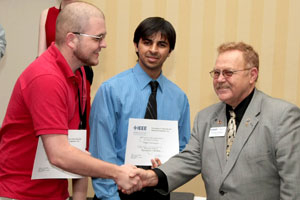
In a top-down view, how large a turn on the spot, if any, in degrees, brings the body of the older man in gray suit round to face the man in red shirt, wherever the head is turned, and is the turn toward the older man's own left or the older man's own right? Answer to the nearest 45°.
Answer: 0° — they already face them

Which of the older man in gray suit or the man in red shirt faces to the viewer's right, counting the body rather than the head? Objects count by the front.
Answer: the man in red shirt

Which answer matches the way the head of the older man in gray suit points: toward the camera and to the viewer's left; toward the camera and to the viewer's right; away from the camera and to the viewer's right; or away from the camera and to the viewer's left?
toward the camera and to the viewer's left

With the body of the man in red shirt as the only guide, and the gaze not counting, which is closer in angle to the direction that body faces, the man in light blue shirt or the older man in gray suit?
the older man in gray suit

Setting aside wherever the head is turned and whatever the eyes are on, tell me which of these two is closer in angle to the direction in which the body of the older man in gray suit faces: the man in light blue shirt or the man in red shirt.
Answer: the man in red shirt

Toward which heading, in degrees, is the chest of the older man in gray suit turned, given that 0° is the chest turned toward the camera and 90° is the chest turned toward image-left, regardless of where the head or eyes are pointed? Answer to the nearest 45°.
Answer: approximately 45°

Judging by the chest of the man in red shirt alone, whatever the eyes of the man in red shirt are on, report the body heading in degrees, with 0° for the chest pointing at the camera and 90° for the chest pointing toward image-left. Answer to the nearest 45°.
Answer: approximately 270°

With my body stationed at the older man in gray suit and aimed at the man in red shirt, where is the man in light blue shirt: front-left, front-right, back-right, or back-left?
front-right

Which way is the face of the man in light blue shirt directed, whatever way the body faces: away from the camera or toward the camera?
toward the camera

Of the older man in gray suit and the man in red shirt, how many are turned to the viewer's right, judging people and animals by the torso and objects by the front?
1

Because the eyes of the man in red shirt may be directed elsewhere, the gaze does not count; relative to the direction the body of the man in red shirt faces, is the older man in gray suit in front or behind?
in front
